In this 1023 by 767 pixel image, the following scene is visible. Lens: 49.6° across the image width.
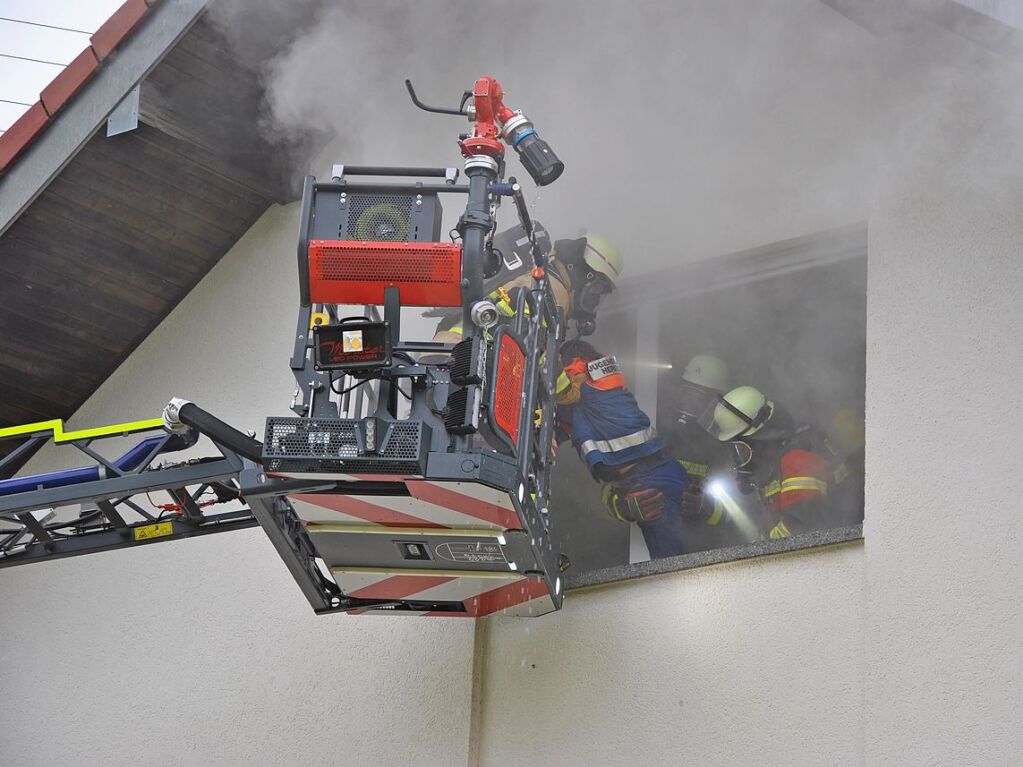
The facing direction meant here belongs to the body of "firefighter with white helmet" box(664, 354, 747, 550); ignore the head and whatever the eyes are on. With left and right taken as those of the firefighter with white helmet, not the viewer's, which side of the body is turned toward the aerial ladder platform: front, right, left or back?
front

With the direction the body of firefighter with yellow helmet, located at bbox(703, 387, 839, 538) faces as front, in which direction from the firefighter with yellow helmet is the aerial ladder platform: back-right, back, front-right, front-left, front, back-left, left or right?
front-left

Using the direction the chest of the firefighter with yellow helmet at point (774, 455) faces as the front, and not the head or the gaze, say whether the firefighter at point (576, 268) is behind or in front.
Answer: in front

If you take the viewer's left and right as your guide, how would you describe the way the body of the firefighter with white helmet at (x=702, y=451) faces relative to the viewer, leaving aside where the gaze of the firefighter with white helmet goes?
facing the viewer and to the left of the viewer

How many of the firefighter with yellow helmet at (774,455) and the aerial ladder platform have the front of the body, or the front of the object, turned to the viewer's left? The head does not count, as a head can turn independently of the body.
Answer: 1

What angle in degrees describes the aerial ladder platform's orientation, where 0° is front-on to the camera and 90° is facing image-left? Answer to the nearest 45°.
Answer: approximately 315°

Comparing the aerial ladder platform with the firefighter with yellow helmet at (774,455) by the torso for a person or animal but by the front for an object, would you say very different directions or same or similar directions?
very different directions

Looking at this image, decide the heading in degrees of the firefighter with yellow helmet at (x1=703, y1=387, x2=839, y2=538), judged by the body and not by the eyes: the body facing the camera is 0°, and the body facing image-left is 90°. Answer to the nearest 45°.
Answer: approximately 90°

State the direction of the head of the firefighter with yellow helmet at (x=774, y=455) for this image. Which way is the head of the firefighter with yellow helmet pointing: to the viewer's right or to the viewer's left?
to the viewer's left
